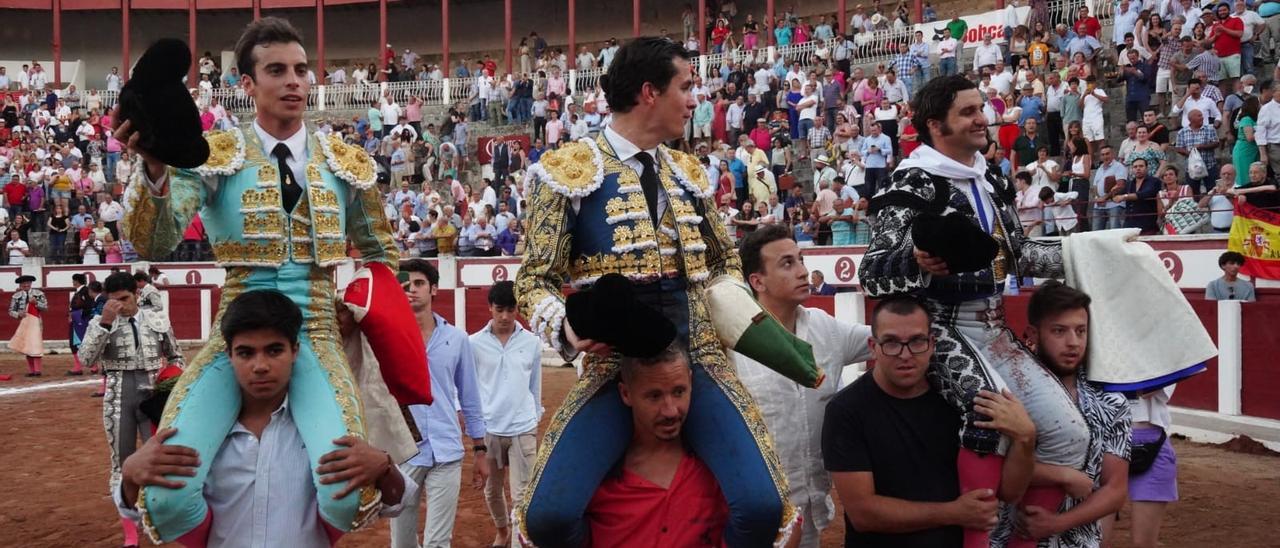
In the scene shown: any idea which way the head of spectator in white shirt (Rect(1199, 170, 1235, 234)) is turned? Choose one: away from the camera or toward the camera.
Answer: toward the camera

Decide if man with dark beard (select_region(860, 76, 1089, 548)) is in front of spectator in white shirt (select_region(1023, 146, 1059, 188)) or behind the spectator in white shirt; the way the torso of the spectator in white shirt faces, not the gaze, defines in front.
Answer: in front

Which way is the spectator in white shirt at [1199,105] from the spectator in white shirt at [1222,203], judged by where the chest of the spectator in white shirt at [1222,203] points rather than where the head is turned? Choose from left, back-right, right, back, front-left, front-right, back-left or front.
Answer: back-right

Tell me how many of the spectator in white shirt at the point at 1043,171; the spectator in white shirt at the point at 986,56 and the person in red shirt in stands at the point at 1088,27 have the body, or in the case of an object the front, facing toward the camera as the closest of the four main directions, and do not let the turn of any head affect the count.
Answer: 3

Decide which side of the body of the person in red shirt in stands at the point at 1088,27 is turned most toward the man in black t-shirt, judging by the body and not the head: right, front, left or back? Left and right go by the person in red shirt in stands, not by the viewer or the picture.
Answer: front

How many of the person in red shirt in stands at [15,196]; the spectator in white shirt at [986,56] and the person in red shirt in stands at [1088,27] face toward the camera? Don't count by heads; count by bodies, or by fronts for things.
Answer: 3

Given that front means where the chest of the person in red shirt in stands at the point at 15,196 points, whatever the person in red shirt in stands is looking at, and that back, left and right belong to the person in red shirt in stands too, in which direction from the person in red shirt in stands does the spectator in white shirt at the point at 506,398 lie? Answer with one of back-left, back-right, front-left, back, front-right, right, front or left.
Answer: front

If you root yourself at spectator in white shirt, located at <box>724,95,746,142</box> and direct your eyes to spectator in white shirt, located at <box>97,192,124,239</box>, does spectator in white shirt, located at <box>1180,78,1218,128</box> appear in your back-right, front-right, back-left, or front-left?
back-left

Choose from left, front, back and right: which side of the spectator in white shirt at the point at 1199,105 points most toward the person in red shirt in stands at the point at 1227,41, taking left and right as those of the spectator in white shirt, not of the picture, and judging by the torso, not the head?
back

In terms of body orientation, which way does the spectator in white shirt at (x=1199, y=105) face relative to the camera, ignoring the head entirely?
toward the camera

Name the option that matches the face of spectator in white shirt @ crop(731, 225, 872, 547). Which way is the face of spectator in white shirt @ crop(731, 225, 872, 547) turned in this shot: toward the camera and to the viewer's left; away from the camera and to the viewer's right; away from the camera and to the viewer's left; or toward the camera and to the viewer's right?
toward the camera and to the viewer's right

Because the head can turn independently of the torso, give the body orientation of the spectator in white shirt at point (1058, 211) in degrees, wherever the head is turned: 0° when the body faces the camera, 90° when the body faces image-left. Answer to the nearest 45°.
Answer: approximately 45°

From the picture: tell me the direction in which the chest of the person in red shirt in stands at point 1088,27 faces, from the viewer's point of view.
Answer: toward the camera

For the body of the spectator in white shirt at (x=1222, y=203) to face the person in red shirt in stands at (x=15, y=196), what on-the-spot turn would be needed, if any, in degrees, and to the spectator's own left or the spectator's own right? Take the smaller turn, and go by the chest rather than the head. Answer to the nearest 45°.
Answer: approximately 45° to the spectator's own right

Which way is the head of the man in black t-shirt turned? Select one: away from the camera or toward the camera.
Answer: toward the camera

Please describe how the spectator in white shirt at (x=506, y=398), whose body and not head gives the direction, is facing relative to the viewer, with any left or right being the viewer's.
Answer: facing the viewer
